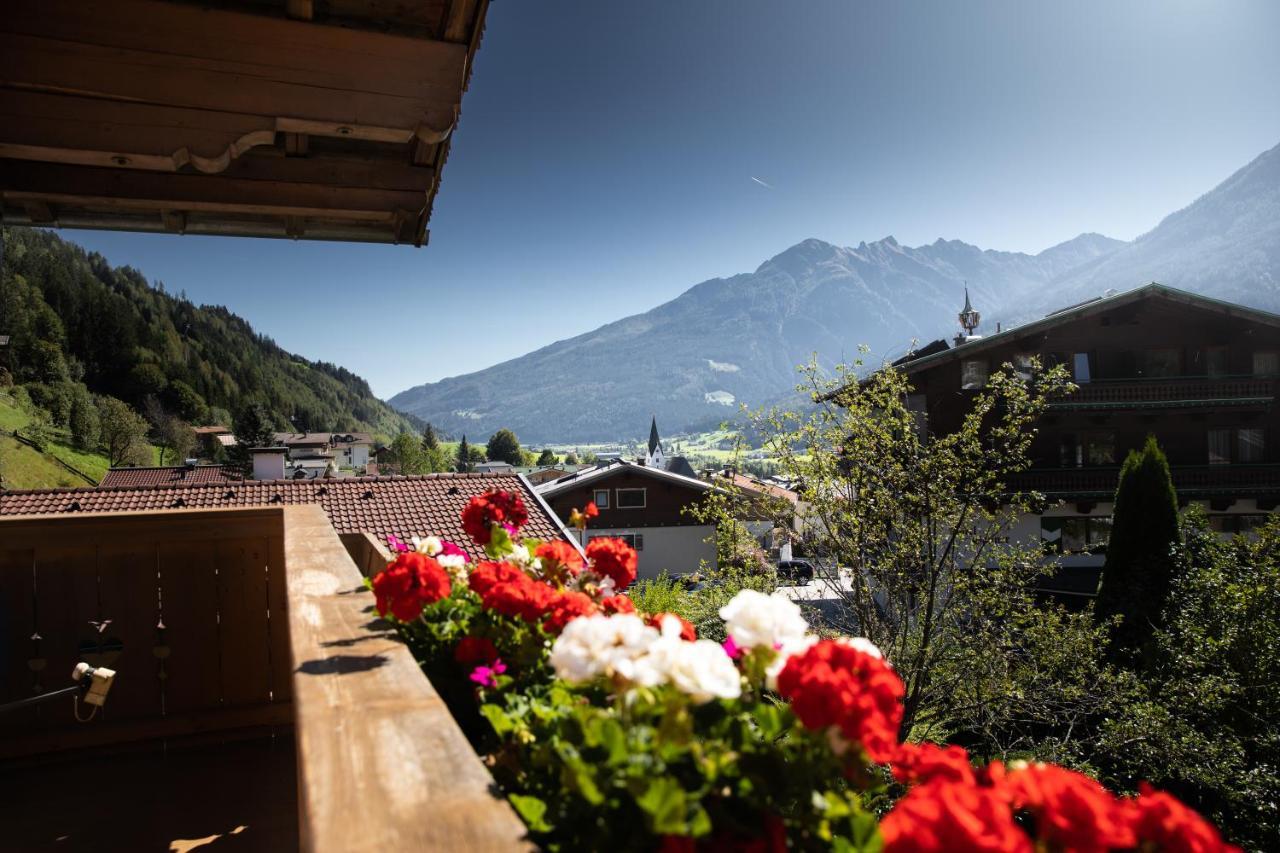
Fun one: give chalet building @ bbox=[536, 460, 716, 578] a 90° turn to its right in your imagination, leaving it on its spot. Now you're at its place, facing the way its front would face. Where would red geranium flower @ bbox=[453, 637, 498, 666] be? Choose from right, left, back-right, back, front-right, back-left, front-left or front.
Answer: left

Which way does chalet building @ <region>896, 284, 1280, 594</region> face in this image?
toward the camera

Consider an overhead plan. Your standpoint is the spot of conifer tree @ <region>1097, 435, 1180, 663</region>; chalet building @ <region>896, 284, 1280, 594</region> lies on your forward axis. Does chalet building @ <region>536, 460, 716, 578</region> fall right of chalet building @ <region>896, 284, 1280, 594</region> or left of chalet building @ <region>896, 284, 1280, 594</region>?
left

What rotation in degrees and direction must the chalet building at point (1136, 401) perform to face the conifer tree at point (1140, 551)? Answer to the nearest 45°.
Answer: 0° — it already faces it

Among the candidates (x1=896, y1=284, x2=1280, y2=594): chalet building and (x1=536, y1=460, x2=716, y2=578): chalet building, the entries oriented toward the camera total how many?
2

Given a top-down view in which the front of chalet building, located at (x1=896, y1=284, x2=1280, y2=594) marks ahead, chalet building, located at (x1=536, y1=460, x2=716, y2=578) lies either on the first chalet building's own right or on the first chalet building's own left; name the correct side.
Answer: on the first chalet building's own right

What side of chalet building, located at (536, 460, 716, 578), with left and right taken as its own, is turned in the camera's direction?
front

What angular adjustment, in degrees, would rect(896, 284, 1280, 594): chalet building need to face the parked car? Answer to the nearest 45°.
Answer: approximately 45° to its right

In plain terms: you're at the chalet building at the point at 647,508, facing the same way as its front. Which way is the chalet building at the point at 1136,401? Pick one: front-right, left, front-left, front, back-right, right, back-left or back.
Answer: front-left

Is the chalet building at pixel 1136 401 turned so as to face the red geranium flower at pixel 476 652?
yes
